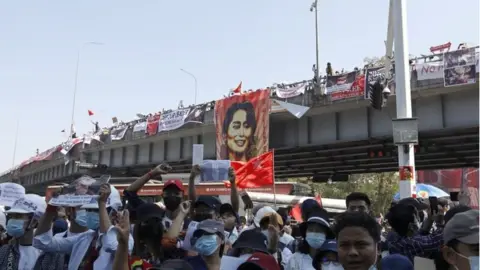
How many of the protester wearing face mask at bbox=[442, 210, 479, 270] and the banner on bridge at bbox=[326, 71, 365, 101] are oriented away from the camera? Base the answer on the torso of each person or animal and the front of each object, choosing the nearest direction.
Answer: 0

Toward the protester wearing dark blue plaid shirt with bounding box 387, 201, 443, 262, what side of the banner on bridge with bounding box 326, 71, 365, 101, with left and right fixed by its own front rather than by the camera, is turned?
front

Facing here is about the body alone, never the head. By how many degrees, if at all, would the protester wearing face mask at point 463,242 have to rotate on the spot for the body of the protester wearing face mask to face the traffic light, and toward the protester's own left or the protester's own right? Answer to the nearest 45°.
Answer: approximately 135° to the protester's own left

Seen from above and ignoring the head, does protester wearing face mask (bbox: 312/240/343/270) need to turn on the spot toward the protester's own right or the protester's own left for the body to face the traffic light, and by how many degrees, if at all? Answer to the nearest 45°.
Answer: approximately 135° to the protester's own left

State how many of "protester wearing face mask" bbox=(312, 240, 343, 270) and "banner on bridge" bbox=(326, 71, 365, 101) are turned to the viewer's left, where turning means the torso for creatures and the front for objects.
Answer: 0

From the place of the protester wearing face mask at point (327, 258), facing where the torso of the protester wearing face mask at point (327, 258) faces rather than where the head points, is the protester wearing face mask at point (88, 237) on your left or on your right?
on your right

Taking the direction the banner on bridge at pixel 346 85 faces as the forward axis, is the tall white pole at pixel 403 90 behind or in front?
in front
